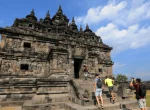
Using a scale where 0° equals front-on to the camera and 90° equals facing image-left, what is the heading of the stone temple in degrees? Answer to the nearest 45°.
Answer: approximately 315°
